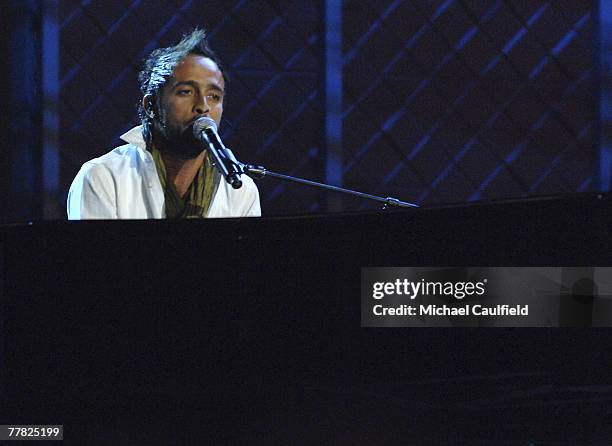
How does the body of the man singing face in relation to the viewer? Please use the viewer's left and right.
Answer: facing the viewer and to the right of the viewer

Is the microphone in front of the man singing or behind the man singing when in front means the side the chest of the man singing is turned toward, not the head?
in front

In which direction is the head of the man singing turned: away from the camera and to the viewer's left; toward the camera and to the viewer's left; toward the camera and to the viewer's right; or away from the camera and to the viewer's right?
toward the camera and to the viewer's right
